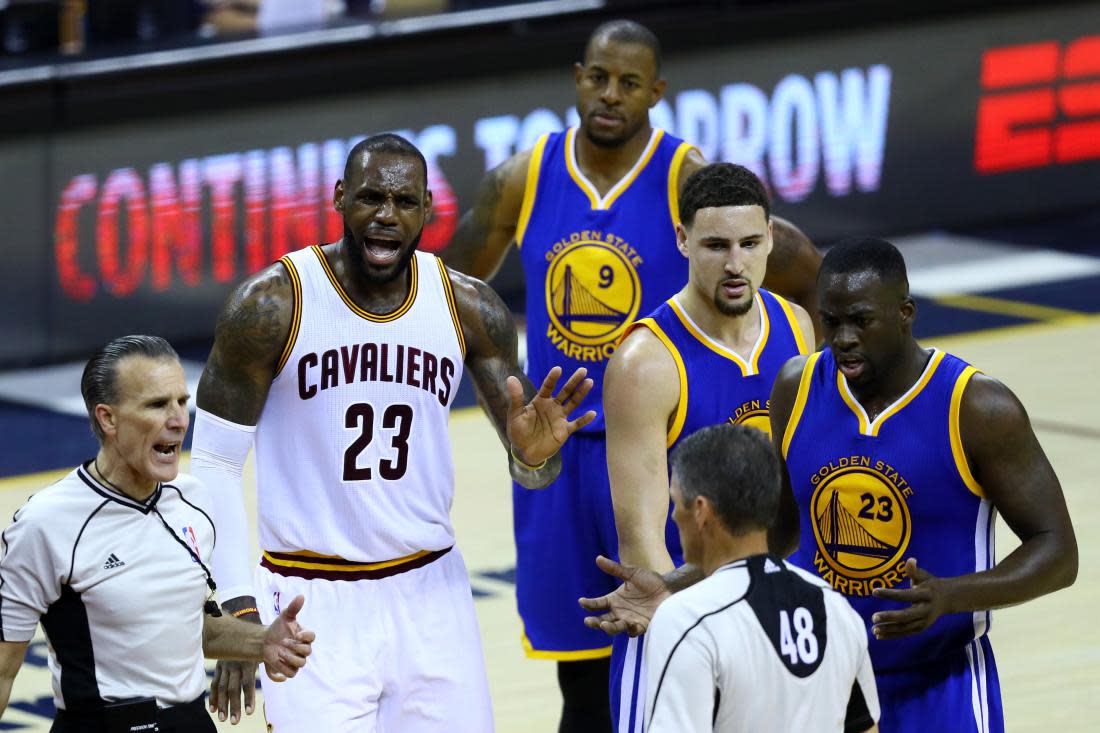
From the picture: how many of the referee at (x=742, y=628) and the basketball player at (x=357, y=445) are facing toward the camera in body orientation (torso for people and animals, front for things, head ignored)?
1

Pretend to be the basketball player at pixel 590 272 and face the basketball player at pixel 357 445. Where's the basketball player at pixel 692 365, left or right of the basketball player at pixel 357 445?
left

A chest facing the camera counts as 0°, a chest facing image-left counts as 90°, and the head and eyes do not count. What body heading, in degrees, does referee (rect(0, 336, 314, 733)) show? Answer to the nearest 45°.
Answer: approximately 315°

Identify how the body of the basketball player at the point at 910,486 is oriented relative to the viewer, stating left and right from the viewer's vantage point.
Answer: facing the viewer and to the left of the viewer

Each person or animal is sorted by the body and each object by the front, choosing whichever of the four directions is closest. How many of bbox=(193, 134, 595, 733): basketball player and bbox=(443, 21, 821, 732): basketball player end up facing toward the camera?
2

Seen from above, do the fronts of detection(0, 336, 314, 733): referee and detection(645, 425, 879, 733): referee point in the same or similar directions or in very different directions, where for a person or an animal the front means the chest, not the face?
very different directions

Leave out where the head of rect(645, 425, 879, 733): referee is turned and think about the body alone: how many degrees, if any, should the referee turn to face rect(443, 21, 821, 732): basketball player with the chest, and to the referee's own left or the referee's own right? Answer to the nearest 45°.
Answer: approximately 45° to the referee's own right

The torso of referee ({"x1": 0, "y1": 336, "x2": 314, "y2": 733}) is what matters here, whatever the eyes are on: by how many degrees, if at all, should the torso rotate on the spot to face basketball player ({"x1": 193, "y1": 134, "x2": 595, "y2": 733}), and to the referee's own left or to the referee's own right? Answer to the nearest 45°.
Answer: approximately 90° to the referee's own left

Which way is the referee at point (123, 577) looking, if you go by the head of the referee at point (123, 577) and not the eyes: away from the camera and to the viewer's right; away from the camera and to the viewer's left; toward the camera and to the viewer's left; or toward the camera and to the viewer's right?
toward the camera and to the viewer's right

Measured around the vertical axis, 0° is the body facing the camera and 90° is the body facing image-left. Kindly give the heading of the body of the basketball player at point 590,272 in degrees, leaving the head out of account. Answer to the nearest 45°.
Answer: approximately 0°

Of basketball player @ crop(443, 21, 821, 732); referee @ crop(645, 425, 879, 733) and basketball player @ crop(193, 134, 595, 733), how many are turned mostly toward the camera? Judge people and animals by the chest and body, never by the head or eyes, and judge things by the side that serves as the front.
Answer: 2

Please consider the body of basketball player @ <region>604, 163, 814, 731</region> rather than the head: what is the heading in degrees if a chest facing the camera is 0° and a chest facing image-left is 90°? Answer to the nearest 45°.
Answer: approximately 315°

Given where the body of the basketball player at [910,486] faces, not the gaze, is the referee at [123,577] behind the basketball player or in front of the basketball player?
in front
